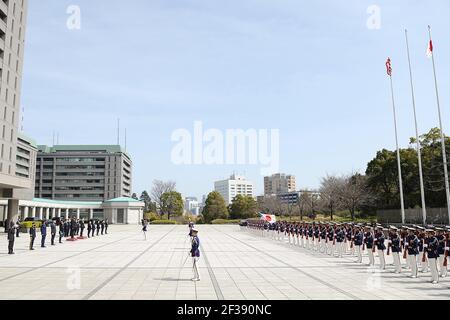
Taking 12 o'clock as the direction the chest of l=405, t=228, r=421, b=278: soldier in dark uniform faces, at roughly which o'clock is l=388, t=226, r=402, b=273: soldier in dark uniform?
l=388, t=226, r=402, b=273: soldier in dark uniform is roughly at 3 o'clock from l=405, t=228, r=421, b=278: soldier in dark uniform.

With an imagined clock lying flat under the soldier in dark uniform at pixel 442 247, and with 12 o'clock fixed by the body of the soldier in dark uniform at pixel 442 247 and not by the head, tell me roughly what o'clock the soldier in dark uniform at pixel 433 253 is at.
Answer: the soldier in dark uniform at pixel 433 253 is roughly at 11 o'clock from the soldier in dark uniform at pixel 442 247.

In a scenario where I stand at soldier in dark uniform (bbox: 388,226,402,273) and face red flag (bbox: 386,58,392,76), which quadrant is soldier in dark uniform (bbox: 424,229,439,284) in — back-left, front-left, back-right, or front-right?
back-right

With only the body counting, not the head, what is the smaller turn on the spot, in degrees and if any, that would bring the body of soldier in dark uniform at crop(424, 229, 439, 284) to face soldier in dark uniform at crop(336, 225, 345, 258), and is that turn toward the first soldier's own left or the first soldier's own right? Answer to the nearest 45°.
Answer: approximately 90° to the first soldier's own right

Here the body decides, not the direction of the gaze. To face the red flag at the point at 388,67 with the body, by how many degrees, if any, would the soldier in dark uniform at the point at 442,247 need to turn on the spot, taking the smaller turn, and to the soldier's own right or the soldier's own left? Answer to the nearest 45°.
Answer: approximately 135° to the soldier's own right
